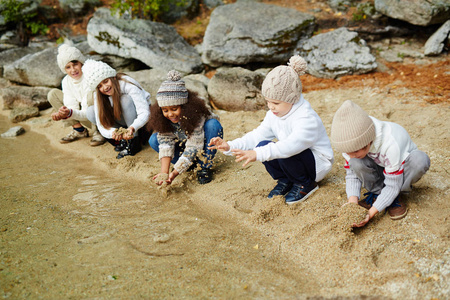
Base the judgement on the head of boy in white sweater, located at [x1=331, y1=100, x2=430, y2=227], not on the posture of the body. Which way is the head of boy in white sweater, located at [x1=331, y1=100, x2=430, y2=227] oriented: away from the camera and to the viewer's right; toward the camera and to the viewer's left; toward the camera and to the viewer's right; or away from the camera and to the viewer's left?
toward the camera and to the viewer's left

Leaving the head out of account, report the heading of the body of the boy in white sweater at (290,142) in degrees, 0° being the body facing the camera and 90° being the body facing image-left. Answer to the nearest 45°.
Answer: approximately 45°

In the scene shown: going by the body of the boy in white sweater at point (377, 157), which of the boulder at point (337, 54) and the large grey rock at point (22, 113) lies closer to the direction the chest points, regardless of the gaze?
the large grey rock

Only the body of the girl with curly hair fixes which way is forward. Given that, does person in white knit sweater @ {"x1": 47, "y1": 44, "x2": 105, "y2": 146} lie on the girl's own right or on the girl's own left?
on the girl's own right

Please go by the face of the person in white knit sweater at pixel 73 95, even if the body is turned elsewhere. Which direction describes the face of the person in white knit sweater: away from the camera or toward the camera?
toward the camera

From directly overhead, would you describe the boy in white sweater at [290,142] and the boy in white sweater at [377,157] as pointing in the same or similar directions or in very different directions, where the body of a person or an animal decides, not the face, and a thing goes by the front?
same or similar directions

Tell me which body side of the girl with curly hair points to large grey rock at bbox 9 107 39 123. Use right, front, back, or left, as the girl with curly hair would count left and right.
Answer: right
